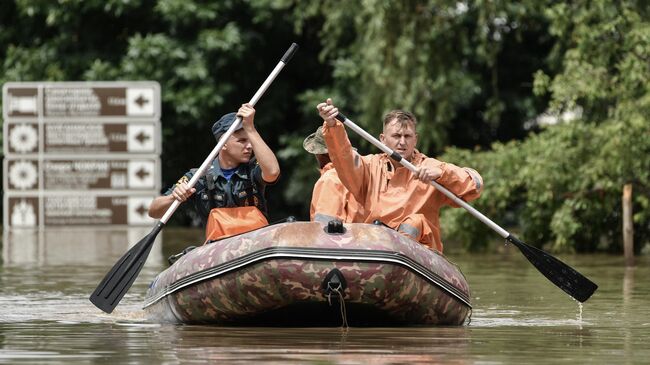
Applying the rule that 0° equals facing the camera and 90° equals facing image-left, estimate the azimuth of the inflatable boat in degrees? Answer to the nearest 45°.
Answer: approximately 0°

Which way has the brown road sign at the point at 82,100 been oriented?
toward the camera

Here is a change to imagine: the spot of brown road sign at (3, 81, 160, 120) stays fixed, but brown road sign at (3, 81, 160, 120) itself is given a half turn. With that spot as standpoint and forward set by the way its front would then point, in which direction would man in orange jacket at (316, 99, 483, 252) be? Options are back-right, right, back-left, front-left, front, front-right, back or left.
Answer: back

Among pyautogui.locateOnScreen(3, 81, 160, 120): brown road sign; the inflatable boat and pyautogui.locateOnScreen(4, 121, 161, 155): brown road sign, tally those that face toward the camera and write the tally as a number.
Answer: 3

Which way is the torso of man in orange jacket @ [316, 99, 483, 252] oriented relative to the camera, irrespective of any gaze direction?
toward the camera

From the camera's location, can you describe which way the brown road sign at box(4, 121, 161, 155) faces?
facing the viewer

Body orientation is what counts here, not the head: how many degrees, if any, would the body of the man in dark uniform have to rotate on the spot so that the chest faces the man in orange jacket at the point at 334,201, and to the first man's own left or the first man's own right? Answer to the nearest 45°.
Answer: approximately 90° to the first man's own left

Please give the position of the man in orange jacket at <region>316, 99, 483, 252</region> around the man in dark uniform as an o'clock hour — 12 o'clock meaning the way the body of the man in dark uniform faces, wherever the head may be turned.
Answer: The man in orange jacket is roughly at 9 o'clock from the man in dark uniform.
